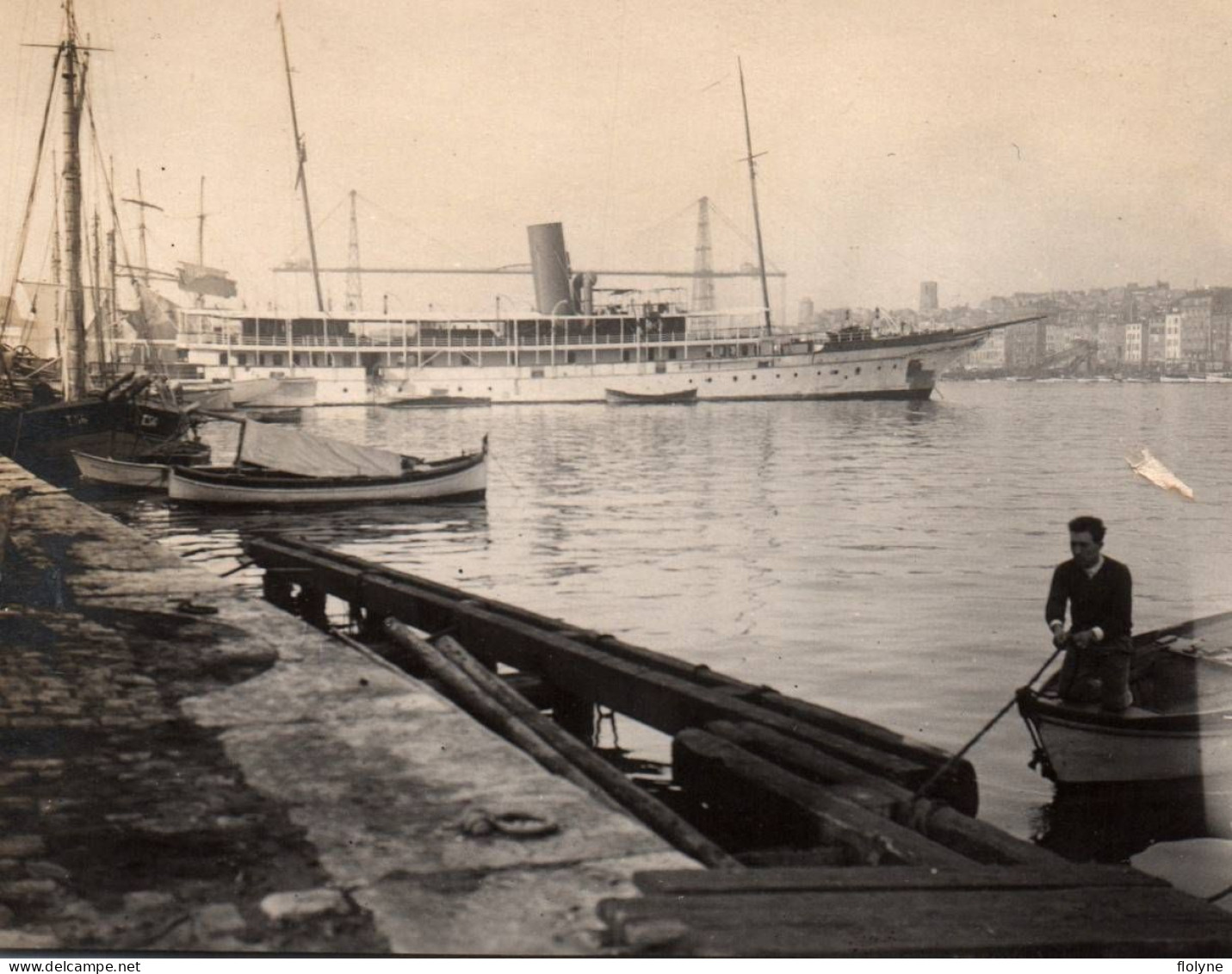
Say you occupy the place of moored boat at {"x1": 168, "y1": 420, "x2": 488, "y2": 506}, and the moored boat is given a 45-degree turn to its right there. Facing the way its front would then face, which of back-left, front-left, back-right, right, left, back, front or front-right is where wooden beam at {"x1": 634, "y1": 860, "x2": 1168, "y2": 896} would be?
front-right

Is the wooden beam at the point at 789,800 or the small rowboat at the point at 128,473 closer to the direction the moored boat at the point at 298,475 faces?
the wooden beam

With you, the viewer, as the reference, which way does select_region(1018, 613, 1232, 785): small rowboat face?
facing to the left of the viewer

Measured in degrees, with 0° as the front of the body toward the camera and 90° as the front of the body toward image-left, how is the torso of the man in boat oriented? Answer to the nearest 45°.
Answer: approximately 45°

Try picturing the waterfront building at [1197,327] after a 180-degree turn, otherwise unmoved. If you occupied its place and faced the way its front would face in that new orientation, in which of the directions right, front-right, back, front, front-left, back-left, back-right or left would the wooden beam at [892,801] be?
back

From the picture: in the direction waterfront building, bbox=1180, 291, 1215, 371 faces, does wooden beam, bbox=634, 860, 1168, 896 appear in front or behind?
in front

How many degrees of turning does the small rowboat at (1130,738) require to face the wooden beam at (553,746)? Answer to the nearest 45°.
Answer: approximately 45° to its left

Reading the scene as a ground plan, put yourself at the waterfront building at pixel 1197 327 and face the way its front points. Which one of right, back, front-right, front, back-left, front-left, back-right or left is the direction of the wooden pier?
front

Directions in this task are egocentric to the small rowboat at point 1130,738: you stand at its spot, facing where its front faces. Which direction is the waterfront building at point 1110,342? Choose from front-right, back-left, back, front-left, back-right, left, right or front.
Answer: right

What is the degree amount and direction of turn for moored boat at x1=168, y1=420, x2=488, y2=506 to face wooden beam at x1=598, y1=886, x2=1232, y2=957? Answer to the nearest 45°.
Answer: approximately 90° to its right

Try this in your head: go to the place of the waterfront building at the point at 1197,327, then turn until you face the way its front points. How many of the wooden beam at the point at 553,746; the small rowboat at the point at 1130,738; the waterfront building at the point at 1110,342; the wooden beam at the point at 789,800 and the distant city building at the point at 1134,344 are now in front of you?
3

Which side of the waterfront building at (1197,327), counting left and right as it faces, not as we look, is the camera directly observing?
front

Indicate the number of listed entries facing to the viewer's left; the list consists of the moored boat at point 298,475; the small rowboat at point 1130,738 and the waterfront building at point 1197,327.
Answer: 1

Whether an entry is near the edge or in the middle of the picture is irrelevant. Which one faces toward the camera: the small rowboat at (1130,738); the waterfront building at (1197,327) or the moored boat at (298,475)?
the waterfront building

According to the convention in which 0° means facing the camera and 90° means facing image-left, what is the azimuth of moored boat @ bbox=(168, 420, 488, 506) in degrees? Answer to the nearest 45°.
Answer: approximately 270°

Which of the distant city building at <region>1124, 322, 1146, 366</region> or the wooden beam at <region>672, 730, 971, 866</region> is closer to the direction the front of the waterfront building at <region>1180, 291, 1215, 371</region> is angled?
the wooden beam

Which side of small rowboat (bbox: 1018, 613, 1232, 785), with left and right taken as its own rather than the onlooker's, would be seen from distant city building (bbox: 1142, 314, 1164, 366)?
right
